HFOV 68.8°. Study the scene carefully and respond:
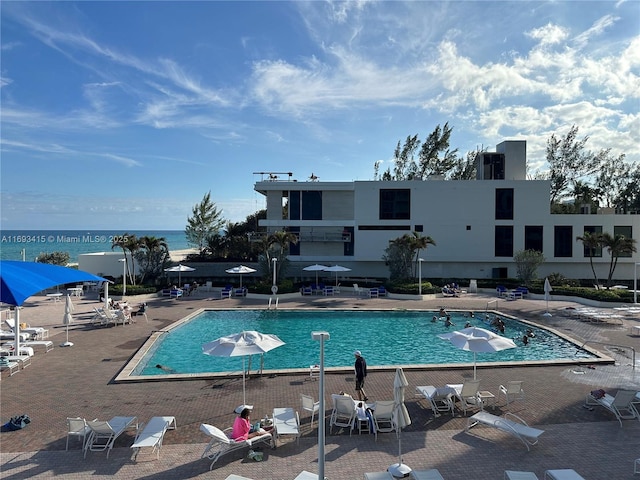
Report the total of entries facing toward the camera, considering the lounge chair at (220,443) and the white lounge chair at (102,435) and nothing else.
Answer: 0

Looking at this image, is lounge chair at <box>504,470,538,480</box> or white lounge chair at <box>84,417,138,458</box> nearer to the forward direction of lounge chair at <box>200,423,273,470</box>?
the lounge chair

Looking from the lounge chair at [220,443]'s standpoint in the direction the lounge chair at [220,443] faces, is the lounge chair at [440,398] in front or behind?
in front

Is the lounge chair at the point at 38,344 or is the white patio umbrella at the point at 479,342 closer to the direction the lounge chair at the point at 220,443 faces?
the white patio umbrella

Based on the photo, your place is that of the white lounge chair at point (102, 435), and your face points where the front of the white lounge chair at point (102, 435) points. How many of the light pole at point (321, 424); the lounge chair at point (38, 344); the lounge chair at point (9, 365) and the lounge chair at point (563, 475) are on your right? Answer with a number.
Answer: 2
